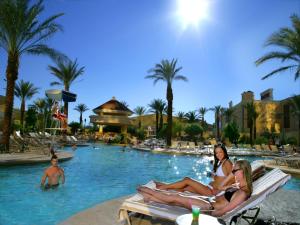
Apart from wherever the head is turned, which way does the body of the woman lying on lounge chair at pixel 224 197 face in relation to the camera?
to the viewer's left

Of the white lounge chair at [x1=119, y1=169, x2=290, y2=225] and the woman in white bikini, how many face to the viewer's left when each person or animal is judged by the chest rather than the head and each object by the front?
2

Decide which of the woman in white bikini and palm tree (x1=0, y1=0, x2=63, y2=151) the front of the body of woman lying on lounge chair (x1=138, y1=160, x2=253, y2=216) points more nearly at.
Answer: the palm tree

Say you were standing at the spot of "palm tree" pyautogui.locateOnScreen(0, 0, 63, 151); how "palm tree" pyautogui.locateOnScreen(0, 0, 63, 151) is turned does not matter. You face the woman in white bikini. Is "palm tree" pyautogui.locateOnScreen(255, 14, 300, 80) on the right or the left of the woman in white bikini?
left

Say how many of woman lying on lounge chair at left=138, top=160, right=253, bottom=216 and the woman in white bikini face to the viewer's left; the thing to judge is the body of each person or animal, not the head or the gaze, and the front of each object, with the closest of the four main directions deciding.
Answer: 2

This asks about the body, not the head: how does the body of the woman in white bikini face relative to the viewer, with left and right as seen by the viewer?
facing to the left of the viewer

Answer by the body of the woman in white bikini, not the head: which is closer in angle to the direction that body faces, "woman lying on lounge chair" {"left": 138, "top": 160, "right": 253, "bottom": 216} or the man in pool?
the man in pool

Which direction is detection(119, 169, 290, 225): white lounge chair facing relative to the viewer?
to the viewer's left

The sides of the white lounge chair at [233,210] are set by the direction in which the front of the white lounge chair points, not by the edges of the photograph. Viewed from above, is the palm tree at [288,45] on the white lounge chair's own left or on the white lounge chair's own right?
on the white lounge chair's own right

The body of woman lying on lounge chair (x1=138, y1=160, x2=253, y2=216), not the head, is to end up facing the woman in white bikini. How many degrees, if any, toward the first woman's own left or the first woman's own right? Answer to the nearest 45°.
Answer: approximately 90° to the first woman's own right
